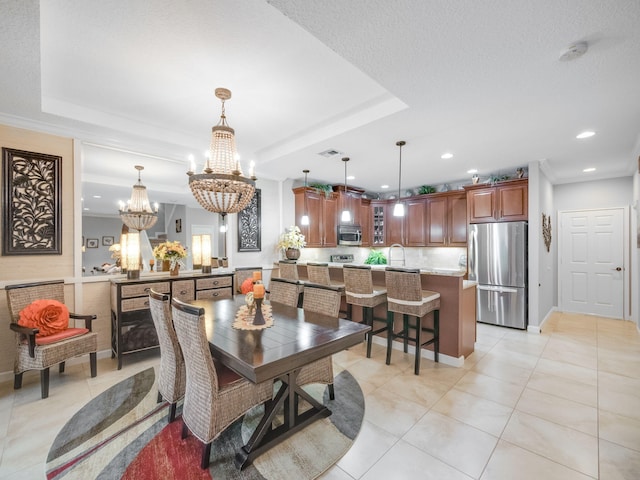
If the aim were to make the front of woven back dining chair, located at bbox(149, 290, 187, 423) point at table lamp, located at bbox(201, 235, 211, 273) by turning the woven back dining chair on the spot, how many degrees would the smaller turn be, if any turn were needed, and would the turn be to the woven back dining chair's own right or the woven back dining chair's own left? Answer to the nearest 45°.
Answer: approximately 45° to the woven back dining chair's own left

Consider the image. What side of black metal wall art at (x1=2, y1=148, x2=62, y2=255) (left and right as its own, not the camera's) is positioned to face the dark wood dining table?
front

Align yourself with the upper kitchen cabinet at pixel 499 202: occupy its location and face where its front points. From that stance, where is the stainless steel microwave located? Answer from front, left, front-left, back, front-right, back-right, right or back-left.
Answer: front-right

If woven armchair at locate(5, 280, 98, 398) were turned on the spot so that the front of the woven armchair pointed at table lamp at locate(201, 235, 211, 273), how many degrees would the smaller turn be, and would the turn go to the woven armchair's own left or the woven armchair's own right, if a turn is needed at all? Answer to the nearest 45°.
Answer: approximately 45° to the woven armchair's own left

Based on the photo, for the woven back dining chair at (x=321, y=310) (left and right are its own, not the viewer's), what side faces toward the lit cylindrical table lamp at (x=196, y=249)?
right

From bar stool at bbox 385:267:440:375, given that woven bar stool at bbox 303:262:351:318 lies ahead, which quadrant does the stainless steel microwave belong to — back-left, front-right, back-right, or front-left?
front-right

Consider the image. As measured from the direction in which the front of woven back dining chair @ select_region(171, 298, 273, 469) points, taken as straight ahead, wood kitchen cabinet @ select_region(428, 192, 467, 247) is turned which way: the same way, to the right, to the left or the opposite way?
the opposite way

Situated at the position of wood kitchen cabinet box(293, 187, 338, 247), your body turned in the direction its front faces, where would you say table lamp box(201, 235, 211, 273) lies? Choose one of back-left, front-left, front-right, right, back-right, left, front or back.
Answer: right

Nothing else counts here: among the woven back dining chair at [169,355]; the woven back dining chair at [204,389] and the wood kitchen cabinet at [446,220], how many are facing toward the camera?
1

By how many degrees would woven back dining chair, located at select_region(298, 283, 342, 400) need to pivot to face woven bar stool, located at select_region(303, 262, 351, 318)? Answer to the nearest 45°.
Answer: approximately 135° to its right

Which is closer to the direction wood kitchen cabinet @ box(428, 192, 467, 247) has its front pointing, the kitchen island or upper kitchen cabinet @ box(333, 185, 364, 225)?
the kitchen island

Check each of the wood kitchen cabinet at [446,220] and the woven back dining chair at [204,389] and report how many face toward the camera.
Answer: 1

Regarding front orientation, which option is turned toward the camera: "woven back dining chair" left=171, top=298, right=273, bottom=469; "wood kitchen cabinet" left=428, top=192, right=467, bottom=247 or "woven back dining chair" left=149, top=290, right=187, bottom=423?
the wood kitchen cabinet

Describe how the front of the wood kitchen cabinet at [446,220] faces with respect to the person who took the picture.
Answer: facing the viewer

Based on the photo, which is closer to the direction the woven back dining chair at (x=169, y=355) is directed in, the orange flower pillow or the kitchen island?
the kitchen island

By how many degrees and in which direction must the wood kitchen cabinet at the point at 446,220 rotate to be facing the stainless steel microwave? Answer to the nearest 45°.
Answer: approximately 90° to its right

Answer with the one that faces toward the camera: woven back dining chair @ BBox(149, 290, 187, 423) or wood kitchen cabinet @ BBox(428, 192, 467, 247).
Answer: the wood kitchen cabinet

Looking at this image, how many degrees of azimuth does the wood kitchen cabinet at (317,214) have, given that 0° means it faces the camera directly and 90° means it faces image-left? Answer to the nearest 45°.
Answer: approximately 315°
